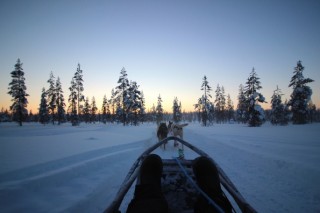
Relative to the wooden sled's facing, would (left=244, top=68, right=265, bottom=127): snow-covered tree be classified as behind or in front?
in front

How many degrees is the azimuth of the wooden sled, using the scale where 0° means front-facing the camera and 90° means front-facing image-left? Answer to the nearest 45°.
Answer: approximately 180°

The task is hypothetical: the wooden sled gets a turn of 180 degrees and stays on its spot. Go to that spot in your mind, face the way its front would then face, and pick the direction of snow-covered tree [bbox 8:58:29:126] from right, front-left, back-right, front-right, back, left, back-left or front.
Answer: back-right

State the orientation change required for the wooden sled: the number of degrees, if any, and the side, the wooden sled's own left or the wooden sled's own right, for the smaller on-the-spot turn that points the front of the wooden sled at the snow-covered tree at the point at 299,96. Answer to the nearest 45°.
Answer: approximately 45° to the wooden sled's own right
